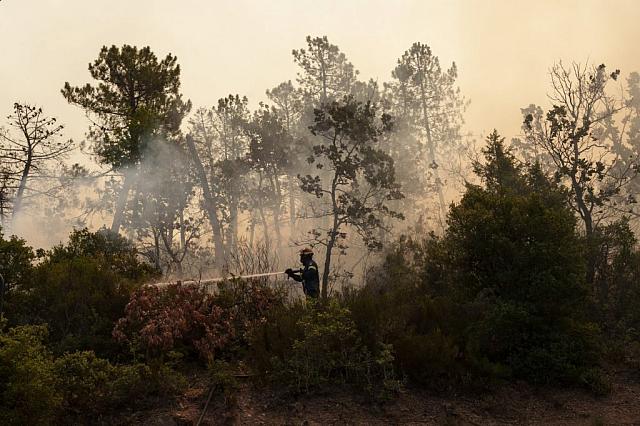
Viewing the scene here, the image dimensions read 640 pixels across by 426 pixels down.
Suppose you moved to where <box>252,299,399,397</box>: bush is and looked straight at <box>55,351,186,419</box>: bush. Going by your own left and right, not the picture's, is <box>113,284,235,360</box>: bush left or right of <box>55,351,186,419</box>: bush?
right

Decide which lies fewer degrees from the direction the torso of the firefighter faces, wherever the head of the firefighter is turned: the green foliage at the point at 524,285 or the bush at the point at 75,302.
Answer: the bush

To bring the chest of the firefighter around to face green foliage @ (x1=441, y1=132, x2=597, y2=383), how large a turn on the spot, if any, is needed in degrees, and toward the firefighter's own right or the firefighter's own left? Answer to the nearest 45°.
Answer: approximately 135° to the firefighter's own left

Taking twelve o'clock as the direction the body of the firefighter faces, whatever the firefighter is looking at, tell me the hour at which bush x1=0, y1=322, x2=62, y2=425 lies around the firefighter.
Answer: The bush is roughly at 10 o'clock from the firefighter.

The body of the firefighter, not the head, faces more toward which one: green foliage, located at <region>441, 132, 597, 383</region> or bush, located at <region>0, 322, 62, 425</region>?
the bush

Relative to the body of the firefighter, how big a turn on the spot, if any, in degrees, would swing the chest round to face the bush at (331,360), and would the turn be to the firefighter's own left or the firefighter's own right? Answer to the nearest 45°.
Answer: approximately 90° to the firefighter's own left

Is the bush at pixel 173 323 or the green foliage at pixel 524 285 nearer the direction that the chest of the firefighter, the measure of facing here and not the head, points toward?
the bush

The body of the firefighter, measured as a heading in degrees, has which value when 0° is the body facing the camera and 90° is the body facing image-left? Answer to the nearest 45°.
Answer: approximately 90°

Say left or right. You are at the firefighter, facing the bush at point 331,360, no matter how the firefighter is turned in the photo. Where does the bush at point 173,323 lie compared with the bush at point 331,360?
right
